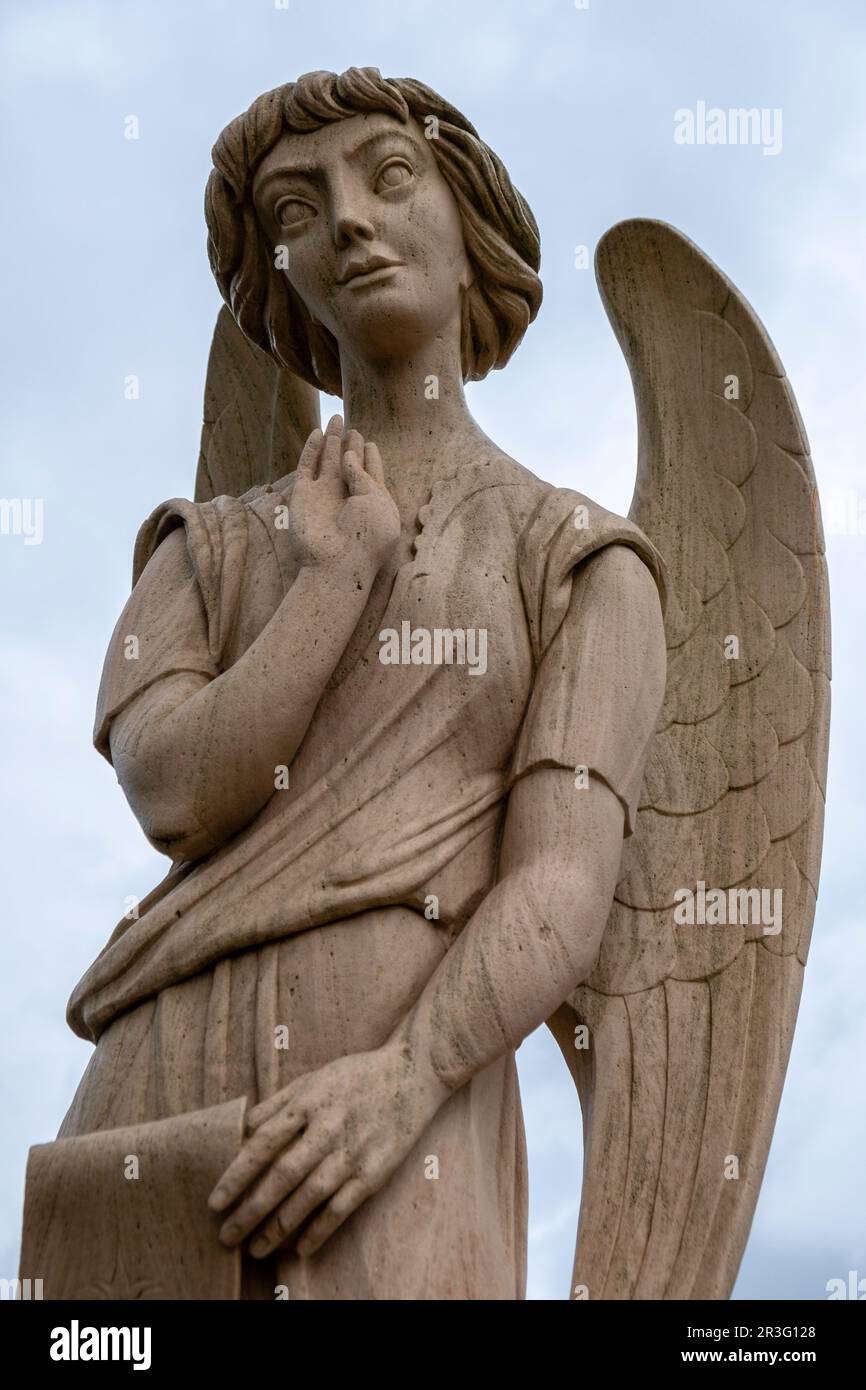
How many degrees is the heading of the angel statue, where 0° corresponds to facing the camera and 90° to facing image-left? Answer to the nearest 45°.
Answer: approximately 45°
